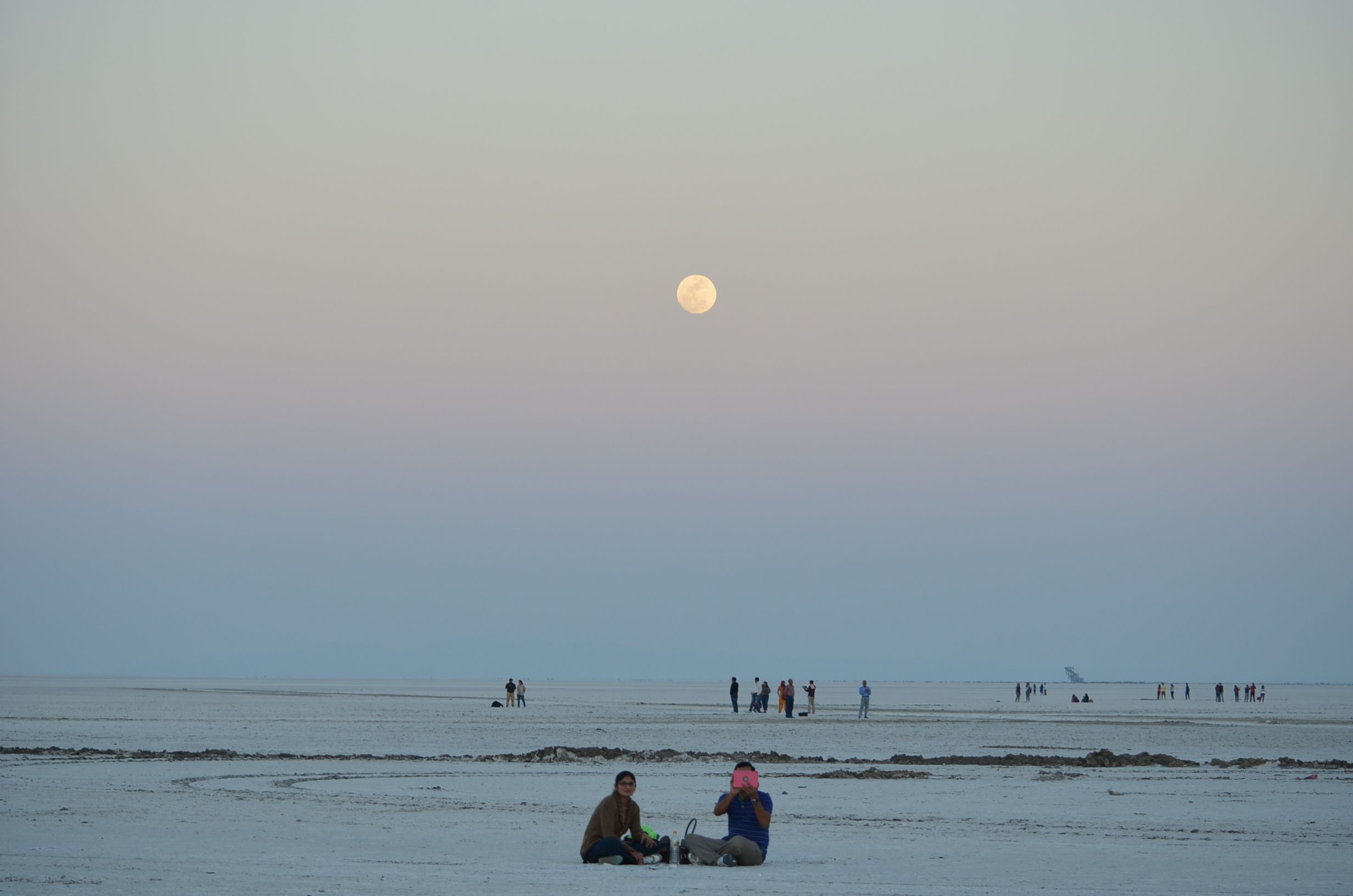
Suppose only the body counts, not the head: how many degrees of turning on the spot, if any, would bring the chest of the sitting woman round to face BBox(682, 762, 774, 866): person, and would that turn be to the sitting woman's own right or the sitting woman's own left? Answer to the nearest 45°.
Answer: approximately 45° to the sitting woman's own left

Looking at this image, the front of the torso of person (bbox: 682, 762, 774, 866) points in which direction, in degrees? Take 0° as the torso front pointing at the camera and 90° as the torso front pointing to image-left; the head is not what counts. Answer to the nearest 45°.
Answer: approximately 45°

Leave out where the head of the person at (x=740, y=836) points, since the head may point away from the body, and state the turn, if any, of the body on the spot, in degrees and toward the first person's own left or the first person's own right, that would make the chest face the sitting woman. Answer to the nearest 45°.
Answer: approximately 45° to the first person's own right
